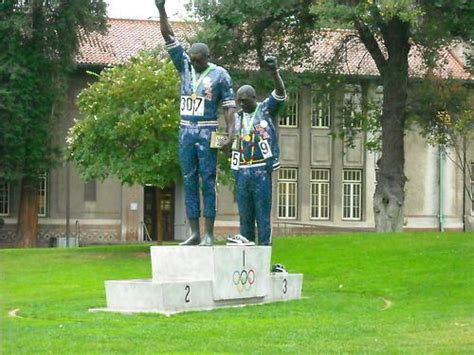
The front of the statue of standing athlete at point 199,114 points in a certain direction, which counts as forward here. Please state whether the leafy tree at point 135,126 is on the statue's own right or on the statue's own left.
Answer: on the statue's own right

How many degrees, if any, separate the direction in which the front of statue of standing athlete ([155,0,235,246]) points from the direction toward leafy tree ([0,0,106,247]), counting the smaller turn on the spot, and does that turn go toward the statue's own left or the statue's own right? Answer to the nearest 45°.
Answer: approximately 135° to the statue's own right

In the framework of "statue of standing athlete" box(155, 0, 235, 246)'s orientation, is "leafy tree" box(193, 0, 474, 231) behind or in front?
behind

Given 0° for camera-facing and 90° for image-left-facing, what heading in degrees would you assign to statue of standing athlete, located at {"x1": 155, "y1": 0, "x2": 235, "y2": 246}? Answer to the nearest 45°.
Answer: approximately 45°
